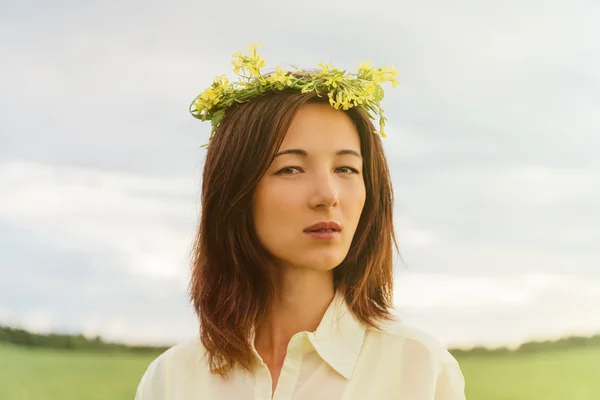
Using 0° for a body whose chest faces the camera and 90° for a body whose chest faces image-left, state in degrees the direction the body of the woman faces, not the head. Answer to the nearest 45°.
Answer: approximately 0°
